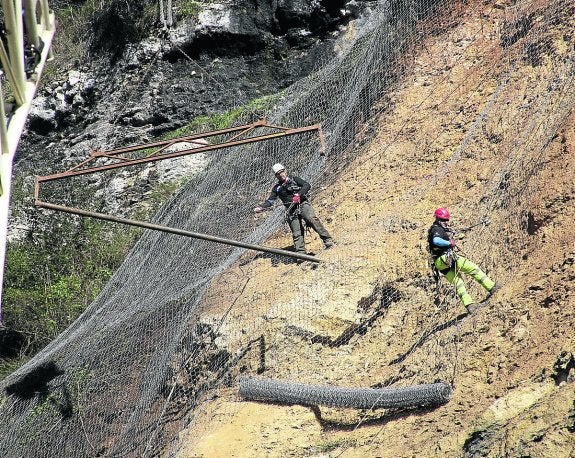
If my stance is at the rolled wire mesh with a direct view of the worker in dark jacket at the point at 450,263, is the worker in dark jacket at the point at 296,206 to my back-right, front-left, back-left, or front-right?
front-left

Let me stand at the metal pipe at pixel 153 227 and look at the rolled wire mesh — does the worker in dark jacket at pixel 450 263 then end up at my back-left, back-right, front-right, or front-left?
front-left

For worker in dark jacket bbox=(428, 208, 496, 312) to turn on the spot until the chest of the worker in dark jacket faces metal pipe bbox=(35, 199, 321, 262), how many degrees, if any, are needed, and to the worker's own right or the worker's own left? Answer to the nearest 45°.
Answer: approximately 135° to the worker's own right

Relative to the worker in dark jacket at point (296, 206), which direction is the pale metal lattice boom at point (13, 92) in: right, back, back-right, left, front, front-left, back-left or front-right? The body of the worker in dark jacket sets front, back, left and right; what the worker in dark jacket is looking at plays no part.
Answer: front-right

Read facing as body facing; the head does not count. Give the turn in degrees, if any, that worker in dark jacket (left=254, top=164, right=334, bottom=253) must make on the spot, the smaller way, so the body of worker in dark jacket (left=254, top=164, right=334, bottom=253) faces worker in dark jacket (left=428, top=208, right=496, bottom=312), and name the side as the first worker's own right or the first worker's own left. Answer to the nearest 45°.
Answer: approximately 45° to the first worker's own left

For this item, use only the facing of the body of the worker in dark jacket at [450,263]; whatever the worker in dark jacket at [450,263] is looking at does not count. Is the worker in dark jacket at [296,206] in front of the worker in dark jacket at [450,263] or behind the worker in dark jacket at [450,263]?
behind

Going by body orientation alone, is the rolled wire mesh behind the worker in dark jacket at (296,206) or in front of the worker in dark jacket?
in front

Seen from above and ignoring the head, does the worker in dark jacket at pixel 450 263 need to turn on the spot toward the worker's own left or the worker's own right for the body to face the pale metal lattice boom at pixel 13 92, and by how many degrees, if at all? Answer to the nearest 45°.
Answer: approximately 135° to the worker's own right

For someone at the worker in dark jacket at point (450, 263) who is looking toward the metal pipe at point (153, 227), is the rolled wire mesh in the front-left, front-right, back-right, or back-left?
front-left

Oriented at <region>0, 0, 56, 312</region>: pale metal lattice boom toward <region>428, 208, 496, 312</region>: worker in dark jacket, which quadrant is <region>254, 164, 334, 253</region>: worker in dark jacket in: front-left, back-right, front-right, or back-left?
front-left

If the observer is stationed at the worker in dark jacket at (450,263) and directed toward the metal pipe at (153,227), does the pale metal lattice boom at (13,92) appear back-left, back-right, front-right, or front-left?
front-left

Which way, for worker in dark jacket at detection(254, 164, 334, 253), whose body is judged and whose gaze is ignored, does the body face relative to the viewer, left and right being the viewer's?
facing the viewer

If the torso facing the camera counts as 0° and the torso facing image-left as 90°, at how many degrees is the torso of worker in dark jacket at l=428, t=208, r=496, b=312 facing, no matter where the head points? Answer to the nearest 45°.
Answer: approximately 315°

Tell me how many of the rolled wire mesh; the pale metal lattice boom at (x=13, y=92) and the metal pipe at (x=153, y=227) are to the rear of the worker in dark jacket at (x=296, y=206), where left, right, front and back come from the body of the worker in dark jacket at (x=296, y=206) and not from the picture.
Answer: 0

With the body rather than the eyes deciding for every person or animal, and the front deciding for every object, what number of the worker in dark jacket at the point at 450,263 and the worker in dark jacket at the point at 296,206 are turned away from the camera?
0
